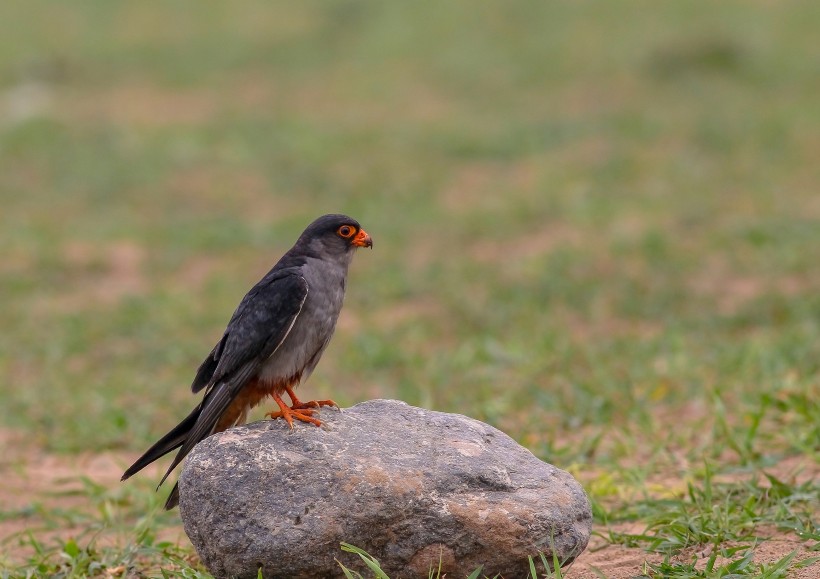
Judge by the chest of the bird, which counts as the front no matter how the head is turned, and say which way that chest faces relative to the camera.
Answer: to the viewer's right
